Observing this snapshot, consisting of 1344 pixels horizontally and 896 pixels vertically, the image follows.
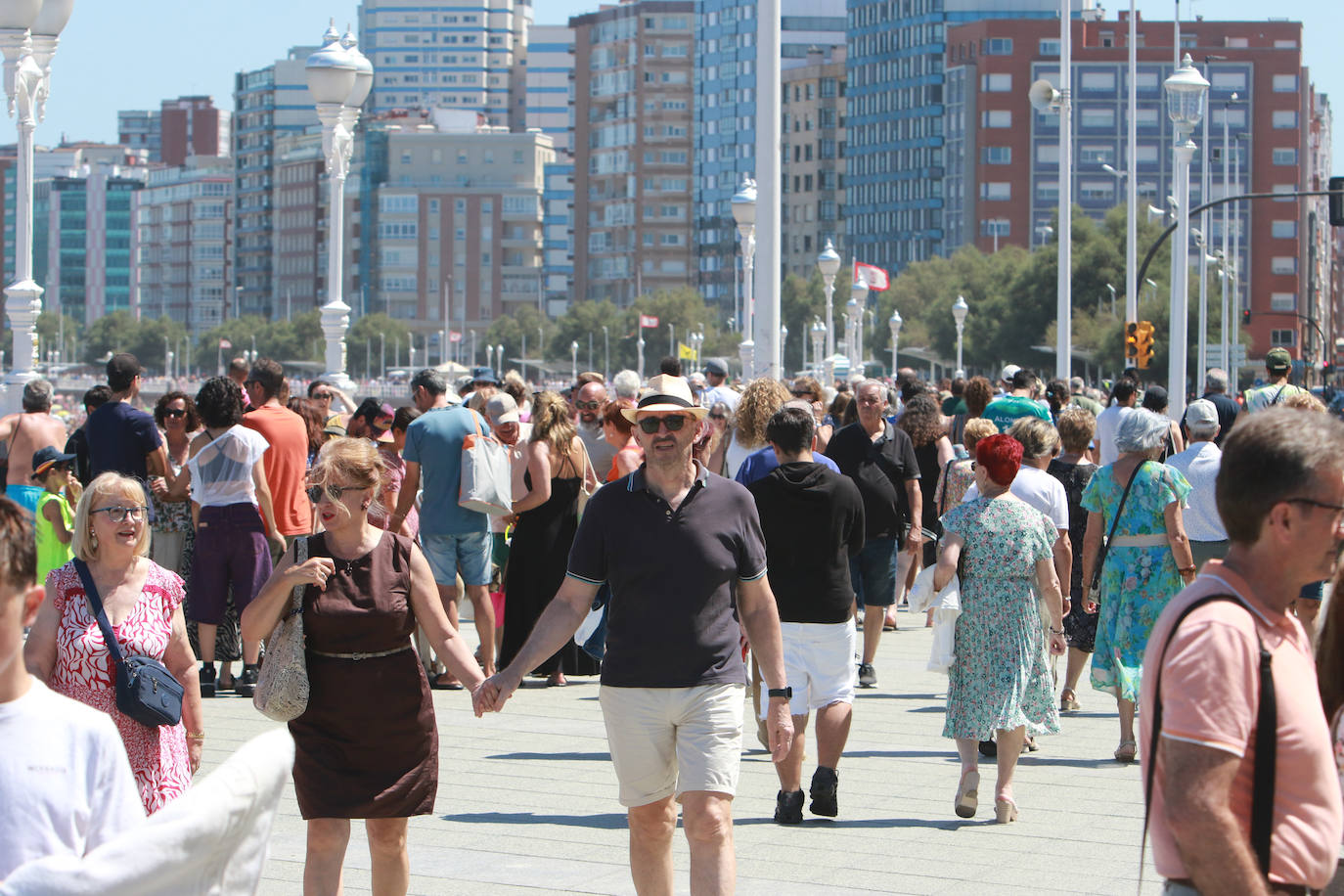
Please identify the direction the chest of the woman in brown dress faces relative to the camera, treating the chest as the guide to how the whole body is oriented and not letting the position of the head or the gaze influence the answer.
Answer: toward the camera

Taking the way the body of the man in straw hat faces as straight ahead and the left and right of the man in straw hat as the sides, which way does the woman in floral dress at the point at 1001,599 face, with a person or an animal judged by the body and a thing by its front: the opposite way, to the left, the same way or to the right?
the opposite way

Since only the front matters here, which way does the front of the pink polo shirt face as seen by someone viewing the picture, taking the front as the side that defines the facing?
to the viewer's right

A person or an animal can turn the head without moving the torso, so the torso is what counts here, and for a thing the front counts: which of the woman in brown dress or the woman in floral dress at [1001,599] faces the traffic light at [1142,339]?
the woman in floral dress

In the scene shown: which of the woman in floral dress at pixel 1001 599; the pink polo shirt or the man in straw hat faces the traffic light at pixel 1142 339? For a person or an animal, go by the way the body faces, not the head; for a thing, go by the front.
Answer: the woman in floral dress

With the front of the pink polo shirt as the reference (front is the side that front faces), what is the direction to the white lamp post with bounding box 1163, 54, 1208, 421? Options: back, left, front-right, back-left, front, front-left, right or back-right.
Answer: left

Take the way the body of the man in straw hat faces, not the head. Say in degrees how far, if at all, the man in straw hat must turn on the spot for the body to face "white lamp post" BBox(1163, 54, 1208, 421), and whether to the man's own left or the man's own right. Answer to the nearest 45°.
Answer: approximately 180°

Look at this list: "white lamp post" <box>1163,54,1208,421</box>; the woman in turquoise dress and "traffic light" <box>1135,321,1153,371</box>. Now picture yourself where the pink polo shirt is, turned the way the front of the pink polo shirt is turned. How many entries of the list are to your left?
3

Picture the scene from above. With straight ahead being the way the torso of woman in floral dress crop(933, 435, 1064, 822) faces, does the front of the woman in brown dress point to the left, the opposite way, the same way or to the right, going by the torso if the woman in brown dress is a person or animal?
the opposite way

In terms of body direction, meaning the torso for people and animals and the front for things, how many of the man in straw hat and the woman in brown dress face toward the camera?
2

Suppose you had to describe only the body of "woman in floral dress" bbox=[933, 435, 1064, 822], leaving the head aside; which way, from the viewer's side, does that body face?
away from the camera

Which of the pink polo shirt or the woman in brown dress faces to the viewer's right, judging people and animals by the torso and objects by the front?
the pink polo shirt

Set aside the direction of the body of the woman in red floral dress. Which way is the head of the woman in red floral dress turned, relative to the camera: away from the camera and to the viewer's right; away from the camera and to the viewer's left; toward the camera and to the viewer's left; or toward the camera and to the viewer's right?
toward the camera and to the viewer's right

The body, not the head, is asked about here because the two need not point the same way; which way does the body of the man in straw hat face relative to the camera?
toward the camera

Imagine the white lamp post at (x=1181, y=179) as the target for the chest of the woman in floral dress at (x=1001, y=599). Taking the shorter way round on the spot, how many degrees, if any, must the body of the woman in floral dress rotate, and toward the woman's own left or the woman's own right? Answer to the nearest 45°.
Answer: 0° — they already face it

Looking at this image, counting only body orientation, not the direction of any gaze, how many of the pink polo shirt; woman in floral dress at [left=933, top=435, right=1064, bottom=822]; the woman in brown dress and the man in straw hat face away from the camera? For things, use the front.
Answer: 1

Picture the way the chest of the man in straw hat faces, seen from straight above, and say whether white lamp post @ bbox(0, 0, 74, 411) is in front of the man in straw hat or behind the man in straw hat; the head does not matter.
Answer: behind

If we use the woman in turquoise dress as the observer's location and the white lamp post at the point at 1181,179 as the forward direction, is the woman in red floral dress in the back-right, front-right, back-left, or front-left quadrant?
back-left
